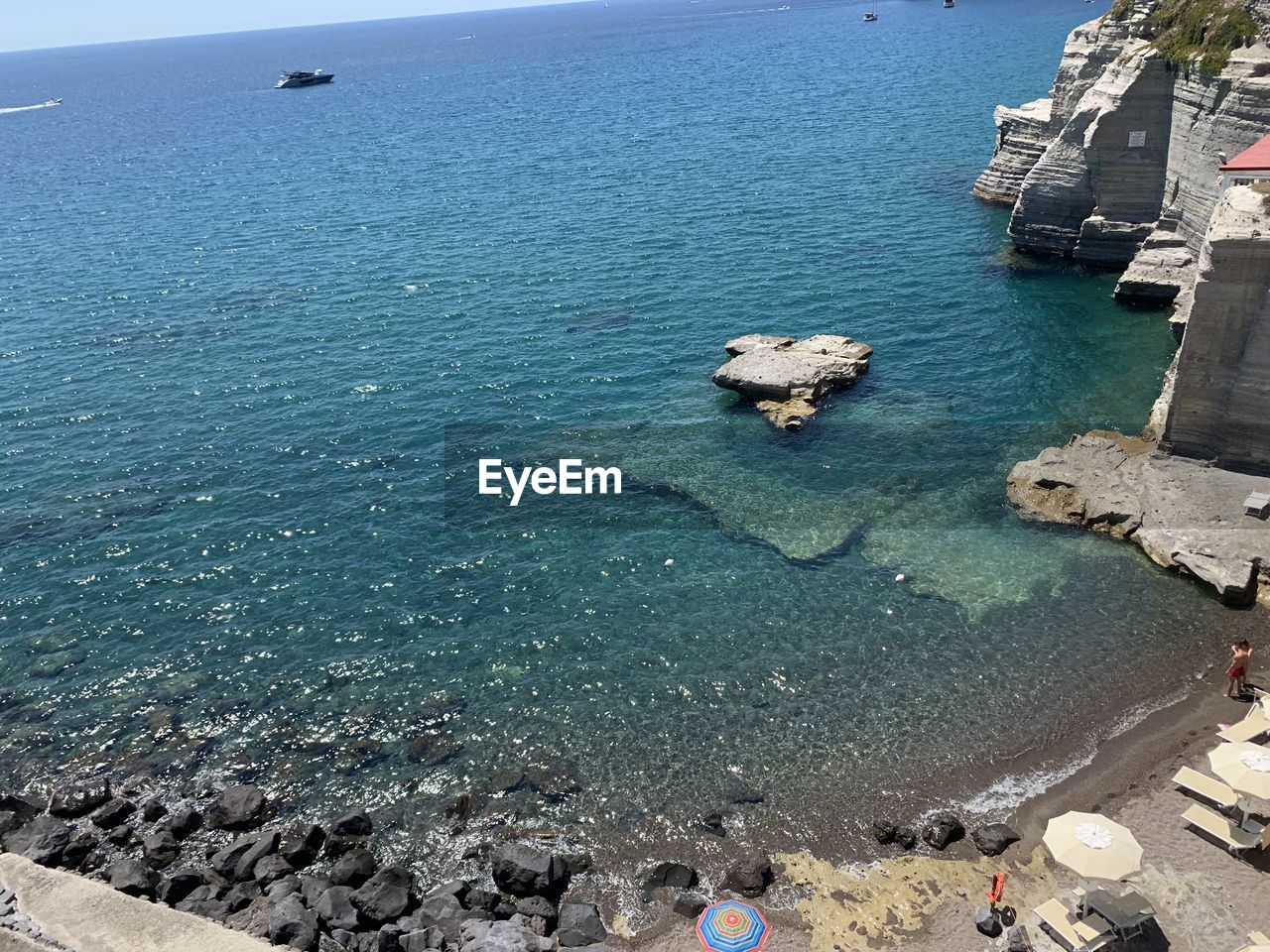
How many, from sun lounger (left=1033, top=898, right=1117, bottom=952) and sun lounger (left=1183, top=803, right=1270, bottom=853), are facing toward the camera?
0

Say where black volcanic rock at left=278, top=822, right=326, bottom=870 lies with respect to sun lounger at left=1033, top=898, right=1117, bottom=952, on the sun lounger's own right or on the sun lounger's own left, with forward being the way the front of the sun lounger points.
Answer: on the sun lounger's own left

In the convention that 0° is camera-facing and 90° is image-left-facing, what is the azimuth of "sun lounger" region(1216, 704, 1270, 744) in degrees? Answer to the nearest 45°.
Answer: approximately 45°

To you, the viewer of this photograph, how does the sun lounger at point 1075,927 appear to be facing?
facing away from the viewer and to the left of the viewer

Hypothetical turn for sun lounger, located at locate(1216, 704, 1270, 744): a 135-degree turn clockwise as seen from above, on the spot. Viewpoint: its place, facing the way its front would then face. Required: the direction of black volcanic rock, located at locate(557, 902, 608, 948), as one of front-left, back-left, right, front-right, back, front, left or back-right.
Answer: back-left

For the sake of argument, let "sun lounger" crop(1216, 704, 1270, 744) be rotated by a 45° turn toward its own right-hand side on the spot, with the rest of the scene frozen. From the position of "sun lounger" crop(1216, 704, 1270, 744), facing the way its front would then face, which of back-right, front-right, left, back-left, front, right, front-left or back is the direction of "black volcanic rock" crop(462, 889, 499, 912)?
front-left

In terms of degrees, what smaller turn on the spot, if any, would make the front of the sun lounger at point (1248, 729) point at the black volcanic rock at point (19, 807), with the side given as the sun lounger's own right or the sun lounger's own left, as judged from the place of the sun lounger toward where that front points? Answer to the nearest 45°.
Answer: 0° — it already faces it

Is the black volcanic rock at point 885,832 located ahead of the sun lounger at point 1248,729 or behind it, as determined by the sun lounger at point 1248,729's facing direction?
ahead

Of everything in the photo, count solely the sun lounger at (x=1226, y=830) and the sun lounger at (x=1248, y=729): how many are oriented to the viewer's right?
0

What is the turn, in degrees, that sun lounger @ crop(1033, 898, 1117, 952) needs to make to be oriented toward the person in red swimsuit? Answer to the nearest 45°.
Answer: approximately 45° to its right

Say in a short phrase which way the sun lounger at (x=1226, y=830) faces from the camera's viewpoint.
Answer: facing away from the viewer and to the left of the viewer

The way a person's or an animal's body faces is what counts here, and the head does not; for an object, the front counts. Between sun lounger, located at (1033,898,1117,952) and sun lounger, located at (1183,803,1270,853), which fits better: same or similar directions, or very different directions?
same or similar directions

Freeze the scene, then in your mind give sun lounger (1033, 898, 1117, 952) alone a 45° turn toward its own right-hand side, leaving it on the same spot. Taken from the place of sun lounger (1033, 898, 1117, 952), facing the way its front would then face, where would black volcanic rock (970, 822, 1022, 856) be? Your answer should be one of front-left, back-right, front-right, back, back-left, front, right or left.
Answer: front-left

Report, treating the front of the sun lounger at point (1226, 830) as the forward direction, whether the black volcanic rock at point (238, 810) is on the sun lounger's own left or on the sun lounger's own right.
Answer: on the sun lounger's own left
